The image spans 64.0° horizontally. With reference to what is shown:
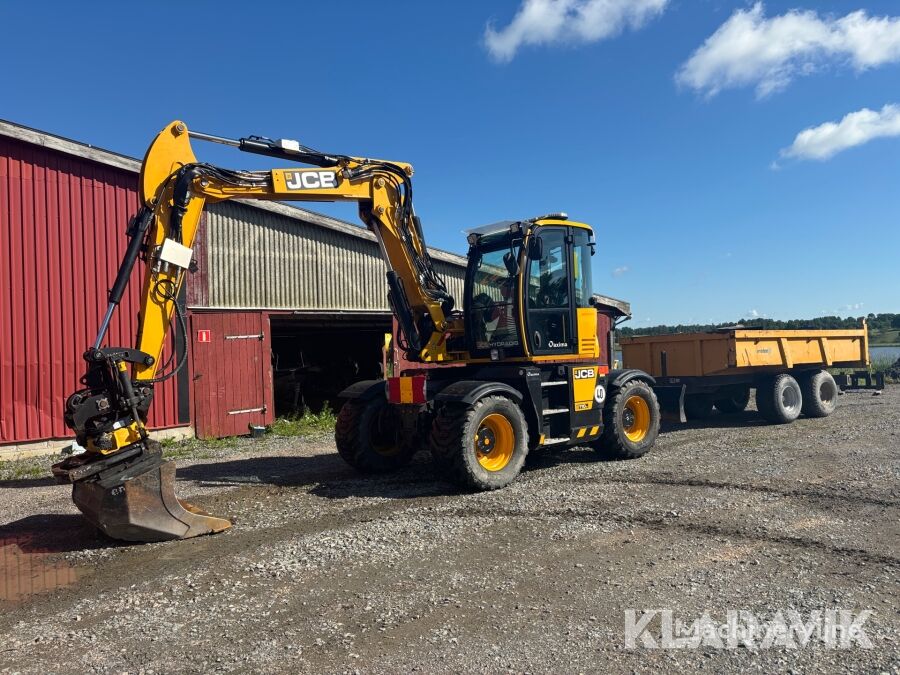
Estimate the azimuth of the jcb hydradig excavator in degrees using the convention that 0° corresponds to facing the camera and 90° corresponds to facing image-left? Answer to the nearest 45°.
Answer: approximately 45°

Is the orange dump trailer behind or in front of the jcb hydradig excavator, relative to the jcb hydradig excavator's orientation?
behind
